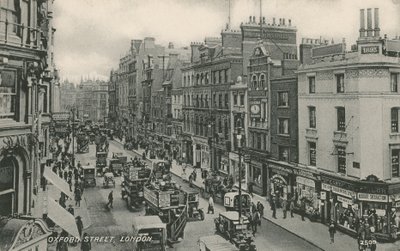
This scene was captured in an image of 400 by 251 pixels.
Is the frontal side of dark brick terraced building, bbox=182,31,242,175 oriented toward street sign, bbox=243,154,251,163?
no

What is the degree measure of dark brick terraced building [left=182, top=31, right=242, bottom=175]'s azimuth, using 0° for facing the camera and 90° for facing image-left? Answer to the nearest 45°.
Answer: approximately 45°

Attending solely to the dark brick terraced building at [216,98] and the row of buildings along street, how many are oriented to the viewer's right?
0

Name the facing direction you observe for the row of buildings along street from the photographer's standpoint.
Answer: facing the viewer and to the left of the viewer
